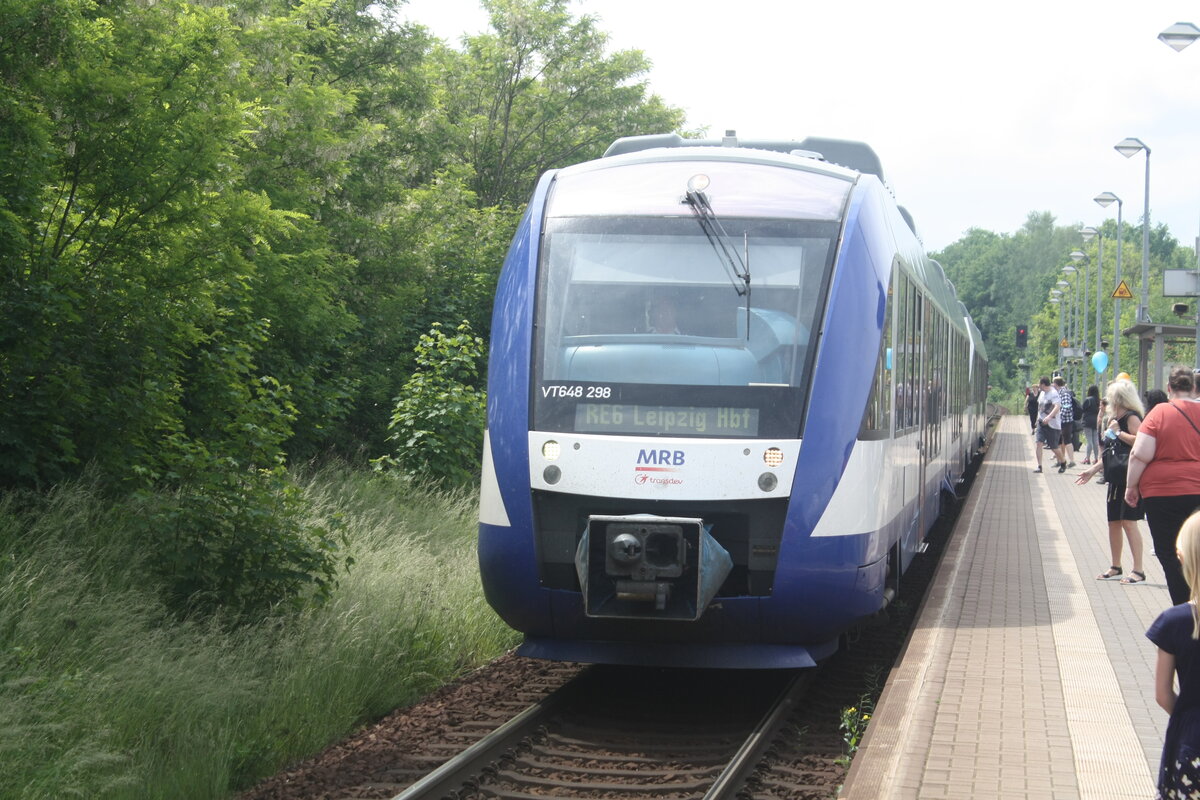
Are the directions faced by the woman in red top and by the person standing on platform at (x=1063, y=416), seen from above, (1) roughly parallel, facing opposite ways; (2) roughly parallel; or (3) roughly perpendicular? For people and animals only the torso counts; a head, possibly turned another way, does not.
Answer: roughly perpendicular

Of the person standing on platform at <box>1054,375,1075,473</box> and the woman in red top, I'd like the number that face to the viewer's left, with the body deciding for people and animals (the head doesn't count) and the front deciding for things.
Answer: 1

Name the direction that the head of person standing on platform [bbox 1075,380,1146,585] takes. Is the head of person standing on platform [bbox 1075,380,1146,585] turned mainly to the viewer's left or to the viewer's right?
to the viewer's left

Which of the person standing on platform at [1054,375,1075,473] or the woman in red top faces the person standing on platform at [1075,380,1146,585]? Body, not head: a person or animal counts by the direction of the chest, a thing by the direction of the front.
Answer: the woman in red top

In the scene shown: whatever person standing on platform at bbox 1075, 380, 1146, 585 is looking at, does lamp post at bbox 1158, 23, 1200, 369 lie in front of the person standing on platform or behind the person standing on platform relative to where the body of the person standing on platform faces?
behind

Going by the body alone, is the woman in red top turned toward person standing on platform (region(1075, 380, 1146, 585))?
yes
